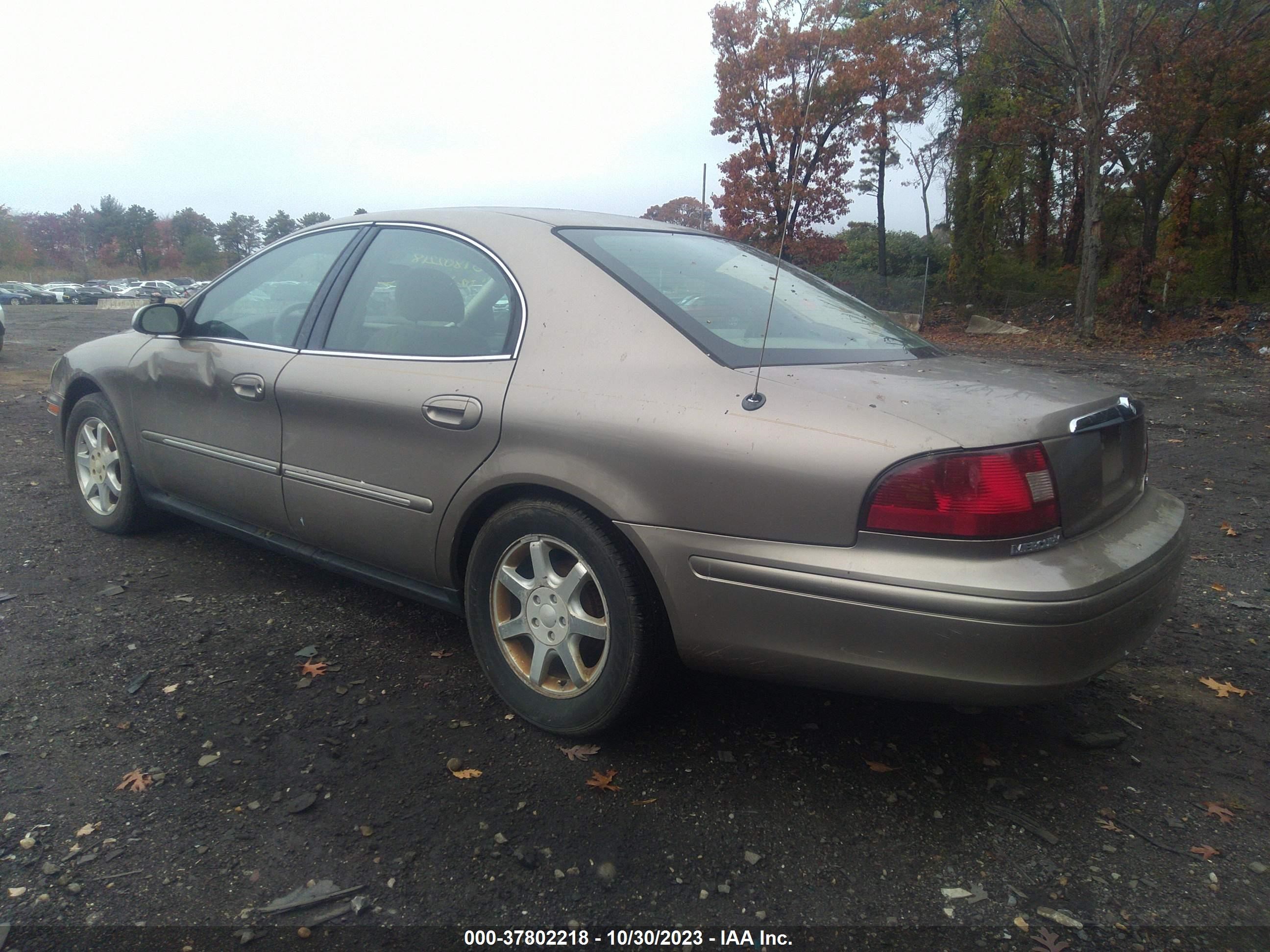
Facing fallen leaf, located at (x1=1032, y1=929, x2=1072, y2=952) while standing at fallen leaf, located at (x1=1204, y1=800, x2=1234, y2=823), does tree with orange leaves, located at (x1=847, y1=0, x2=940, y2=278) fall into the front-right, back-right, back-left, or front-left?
back-right

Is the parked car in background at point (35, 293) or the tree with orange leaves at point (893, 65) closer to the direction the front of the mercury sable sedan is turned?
the parked car in background

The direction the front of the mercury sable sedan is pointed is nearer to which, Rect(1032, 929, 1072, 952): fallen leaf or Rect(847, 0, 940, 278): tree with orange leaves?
the tree with orange leaves

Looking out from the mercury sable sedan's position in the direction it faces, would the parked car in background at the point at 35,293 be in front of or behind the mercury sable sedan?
in front

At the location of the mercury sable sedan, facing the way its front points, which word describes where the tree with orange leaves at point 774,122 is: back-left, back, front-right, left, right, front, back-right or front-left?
front-right

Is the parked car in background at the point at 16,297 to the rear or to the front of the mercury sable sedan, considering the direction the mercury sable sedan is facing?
to the front

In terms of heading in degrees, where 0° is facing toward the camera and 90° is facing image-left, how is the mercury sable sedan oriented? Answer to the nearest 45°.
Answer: approximately 135°

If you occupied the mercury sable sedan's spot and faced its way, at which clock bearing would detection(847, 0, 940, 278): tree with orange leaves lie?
The tree with orange leaves is roughly at 2 o'clock from the mercury sable sedan.

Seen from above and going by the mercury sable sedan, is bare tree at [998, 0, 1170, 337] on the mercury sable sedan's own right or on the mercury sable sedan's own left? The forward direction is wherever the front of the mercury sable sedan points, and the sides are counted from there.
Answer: on the mercury sable sedan's own right

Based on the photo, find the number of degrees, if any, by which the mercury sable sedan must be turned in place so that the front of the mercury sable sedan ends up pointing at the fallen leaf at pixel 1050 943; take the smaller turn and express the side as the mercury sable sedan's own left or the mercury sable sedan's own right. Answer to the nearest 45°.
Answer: approximately 180°
